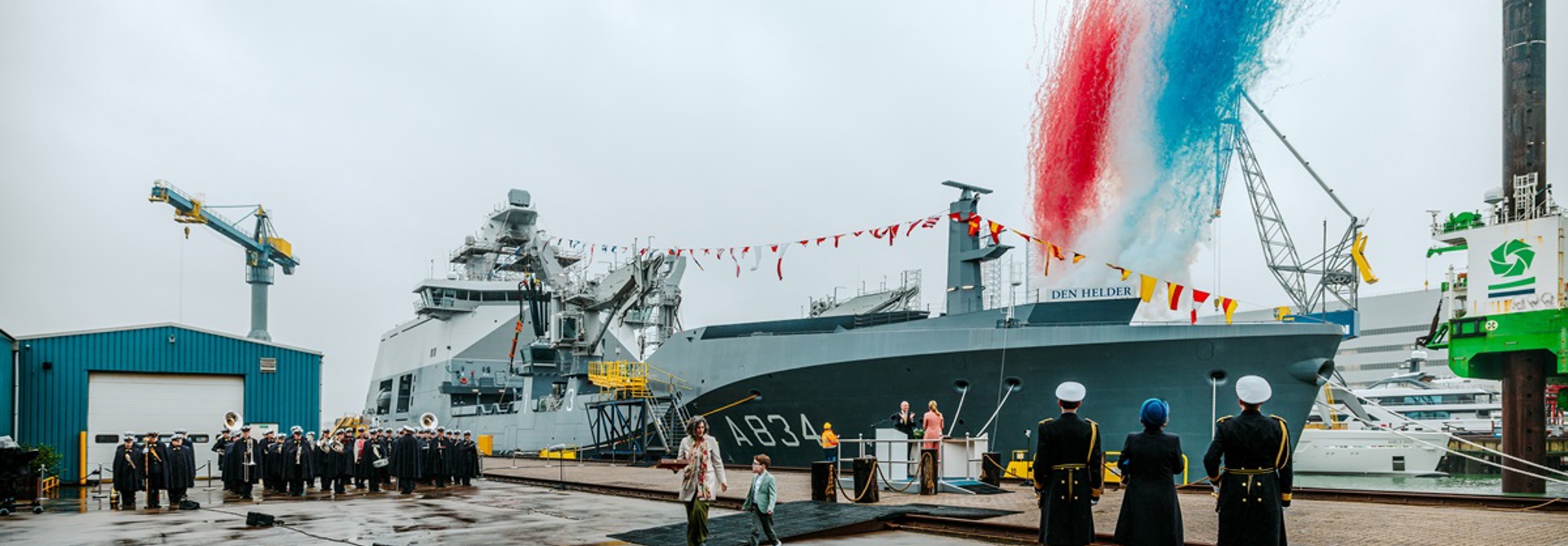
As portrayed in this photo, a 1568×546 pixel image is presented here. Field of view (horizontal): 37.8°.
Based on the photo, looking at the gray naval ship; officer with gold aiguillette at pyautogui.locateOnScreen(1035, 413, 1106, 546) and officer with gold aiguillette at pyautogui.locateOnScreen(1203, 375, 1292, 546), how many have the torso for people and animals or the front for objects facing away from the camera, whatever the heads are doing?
2

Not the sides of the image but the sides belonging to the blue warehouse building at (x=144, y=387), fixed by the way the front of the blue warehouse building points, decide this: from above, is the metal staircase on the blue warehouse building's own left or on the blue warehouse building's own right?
on the blue warehouse building's own left

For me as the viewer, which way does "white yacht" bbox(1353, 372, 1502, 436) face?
facing to the left of the viewer

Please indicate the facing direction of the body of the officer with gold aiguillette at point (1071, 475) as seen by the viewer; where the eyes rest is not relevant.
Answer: away from the camera

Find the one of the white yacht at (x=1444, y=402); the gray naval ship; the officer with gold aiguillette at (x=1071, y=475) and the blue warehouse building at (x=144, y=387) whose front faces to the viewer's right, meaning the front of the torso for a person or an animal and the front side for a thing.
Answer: the gray naval ship

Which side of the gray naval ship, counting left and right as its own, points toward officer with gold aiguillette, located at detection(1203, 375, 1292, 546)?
right

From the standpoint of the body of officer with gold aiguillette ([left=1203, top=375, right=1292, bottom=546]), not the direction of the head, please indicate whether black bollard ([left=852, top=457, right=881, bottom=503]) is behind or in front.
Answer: in front

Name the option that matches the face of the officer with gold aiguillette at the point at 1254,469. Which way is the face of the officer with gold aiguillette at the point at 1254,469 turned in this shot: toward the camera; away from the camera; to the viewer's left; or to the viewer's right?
away from the camera

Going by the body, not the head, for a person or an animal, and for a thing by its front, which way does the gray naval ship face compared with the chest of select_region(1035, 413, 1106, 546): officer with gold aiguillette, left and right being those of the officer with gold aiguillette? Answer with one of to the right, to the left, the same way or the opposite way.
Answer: to the right

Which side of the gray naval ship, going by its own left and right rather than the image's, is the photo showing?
right

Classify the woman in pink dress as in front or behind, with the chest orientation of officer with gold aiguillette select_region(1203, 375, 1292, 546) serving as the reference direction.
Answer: in front

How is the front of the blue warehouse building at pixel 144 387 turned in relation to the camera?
facing the viewer

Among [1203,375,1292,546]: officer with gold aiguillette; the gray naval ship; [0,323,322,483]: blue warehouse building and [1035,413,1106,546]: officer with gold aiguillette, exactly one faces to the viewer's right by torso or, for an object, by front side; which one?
the gray naval ship

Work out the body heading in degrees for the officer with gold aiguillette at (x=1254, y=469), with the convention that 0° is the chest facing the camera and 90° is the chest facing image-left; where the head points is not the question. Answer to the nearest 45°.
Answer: approximately 180°
